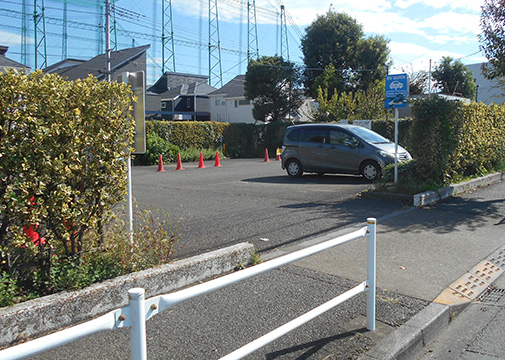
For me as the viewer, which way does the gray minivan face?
facing the viewer and to the right of the viewer

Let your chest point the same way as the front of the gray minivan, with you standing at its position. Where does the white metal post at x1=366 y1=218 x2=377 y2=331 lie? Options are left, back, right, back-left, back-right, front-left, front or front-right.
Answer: front-right

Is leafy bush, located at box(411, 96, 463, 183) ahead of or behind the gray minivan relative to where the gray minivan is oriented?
ahead

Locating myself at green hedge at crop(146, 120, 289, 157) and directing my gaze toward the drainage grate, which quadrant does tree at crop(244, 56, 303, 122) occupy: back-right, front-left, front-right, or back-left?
back-left

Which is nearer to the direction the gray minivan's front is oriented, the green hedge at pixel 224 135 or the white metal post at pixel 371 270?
the white metal post

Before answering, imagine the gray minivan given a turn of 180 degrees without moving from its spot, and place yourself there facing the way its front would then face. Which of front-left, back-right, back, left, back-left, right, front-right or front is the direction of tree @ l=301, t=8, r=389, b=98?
front-right

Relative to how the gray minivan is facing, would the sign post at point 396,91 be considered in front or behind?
in front

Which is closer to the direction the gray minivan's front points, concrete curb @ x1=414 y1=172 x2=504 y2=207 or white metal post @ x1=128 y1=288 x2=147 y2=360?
the concrete curb

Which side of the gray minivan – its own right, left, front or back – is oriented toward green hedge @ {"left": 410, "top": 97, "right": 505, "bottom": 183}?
front
